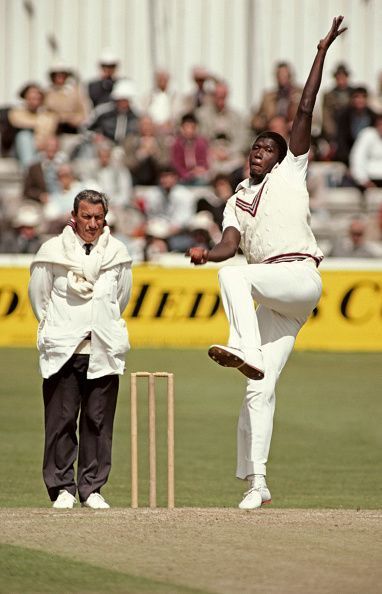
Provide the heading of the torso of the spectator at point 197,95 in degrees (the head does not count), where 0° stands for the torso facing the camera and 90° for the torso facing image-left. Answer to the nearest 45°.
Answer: approximately 0°

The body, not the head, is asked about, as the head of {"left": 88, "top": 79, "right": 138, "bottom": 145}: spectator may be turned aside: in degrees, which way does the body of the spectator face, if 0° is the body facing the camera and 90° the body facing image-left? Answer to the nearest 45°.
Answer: approximately 0°

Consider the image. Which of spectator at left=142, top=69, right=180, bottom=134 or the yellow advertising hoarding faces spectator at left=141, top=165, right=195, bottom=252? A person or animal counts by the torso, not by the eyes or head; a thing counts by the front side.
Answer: spectator at left=142, top=69, right=180, bottom=134

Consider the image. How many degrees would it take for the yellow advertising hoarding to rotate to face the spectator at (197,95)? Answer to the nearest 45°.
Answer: approximately 180°

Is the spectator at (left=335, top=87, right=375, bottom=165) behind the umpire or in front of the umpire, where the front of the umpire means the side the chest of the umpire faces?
behind

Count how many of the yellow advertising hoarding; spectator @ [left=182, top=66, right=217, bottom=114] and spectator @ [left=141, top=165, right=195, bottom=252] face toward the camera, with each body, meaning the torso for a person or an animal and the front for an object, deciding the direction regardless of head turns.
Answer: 3
